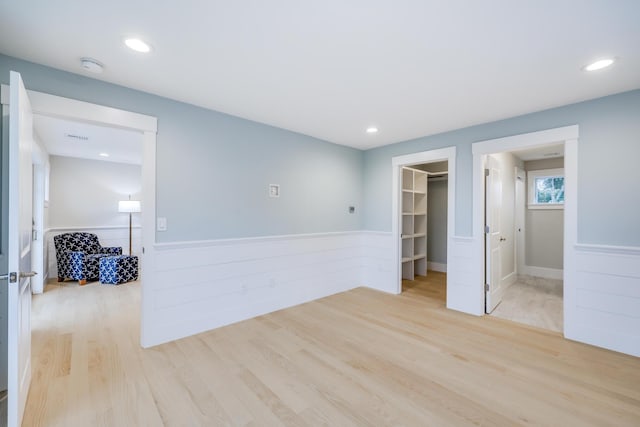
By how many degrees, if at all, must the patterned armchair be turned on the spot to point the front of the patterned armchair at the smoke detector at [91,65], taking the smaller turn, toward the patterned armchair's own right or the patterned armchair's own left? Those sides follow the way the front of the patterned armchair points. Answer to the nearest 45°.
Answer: approximately 45° to the patterned armchair's own right

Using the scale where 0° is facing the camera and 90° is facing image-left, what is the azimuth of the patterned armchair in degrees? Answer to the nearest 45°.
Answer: approximately 315°

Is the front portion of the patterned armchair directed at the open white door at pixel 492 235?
yes

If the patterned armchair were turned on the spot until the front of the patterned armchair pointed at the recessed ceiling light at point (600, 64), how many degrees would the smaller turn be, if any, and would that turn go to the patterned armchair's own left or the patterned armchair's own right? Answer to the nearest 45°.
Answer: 0° — it already faces it

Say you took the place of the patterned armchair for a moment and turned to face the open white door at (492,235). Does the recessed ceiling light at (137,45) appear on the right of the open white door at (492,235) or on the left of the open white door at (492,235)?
right
